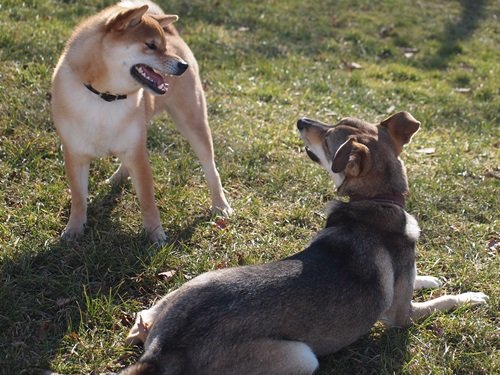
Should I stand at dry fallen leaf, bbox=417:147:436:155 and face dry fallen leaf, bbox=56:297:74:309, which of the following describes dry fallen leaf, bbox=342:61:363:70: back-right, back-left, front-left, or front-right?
back-right

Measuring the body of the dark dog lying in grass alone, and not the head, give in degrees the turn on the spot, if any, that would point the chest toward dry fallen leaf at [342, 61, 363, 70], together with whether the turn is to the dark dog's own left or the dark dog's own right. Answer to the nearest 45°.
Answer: approximately 45° to the dark dog's own left

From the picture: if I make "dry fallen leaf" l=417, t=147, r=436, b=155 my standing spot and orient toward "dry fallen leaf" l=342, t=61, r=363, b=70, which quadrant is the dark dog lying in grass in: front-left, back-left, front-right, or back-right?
back-left

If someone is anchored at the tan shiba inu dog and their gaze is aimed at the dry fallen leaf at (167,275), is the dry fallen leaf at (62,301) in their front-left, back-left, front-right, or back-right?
front-right

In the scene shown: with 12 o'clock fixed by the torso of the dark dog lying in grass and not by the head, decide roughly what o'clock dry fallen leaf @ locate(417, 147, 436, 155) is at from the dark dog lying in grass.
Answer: The dry fallen leaf is roughly at 11 o'clock from the dark dog lying in grass.

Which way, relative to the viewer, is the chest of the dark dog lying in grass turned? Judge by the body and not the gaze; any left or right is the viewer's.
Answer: facing away from the viewer and to the right of the viewer
